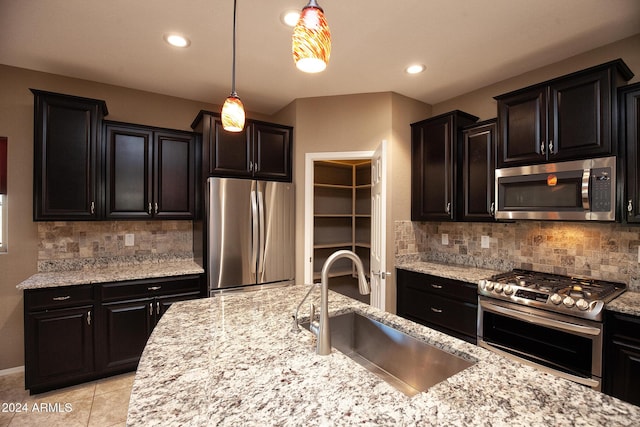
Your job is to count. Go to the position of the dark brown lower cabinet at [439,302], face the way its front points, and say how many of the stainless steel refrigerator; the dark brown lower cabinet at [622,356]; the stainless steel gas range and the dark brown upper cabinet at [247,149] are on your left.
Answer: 2

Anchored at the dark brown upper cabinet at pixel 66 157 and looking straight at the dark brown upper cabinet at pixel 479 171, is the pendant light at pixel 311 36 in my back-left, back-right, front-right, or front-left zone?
front-right

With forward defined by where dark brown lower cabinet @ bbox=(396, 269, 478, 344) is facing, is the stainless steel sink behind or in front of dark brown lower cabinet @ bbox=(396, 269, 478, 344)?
in front

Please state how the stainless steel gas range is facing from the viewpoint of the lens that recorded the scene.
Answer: facing the viewer and to the left of the viewer

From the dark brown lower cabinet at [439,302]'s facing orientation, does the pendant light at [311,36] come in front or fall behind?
in front

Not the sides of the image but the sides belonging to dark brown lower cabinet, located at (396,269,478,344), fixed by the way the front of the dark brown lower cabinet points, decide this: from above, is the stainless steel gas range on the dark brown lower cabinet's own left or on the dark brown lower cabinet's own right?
on the dark brown lower cabinet's own left

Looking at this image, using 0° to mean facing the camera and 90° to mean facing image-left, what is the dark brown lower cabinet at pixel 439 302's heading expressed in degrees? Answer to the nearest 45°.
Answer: approximately 45°

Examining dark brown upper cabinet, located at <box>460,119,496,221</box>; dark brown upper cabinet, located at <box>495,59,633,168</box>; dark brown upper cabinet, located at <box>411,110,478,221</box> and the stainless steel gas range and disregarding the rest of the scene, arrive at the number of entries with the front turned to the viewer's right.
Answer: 0

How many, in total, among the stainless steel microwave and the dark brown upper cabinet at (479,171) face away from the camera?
0

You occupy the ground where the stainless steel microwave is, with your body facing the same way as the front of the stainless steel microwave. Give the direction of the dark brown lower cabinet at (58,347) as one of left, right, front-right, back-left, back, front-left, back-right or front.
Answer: front
